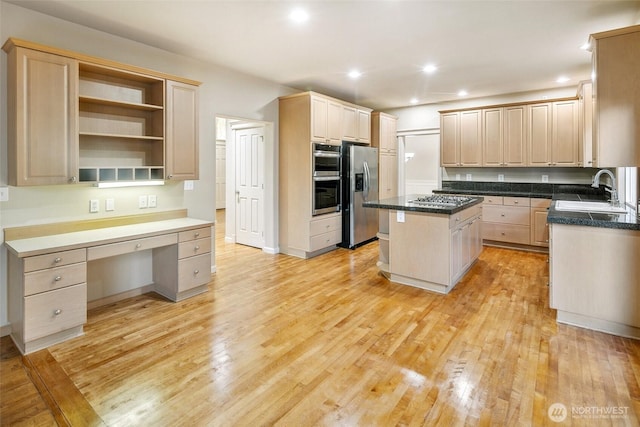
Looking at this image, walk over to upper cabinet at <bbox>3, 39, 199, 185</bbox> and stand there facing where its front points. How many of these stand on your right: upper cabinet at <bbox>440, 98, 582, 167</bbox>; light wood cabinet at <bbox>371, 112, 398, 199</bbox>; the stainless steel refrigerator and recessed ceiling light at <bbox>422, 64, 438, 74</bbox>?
0

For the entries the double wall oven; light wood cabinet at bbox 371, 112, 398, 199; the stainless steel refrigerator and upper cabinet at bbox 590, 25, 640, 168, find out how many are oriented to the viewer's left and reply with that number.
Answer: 1

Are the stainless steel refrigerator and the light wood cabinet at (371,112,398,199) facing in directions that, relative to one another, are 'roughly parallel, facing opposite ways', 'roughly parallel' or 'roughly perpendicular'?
roughly parallel

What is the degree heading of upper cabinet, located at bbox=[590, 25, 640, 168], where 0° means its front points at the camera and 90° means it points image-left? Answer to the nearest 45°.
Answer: approximately 90°

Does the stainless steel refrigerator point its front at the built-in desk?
no

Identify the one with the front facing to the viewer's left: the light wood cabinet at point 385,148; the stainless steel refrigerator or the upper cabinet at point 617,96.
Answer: the upper cabinet

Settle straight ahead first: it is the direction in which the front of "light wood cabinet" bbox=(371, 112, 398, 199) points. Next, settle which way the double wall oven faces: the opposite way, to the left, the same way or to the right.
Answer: the same way

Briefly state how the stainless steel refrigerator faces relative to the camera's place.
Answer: facing the viewer and to the right of the viewer

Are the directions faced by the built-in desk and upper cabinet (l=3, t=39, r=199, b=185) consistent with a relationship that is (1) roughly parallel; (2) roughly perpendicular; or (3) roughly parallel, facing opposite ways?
roughly parallel

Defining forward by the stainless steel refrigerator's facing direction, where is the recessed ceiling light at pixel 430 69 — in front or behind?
in front
